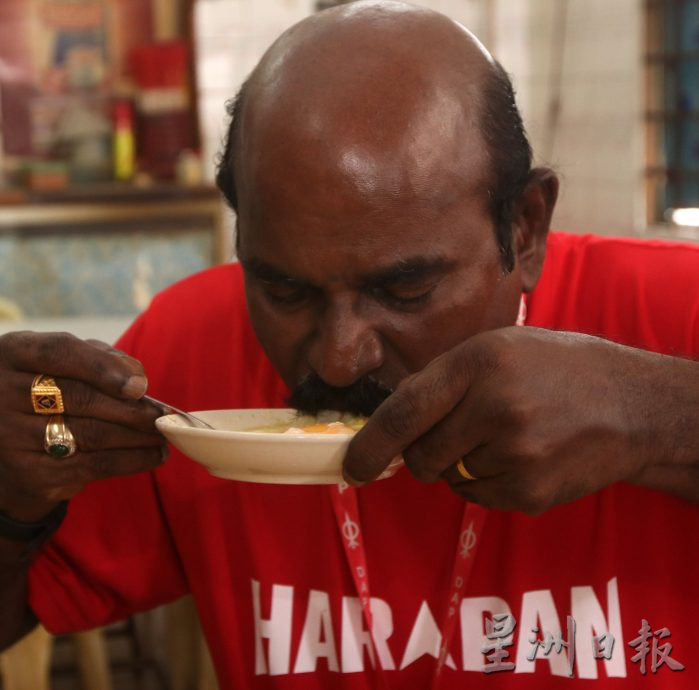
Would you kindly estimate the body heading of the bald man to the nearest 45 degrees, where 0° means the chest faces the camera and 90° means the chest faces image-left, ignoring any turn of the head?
approximately 0°

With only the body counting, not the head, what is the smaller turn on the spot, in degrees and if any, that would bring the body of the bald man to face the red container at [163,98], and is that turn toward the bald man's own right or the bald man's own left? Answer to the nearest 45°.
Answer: approximately 180°

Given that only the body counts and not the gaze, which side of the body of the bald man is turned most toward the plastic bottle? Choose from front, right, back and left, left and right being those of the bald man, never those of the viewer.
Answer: back
